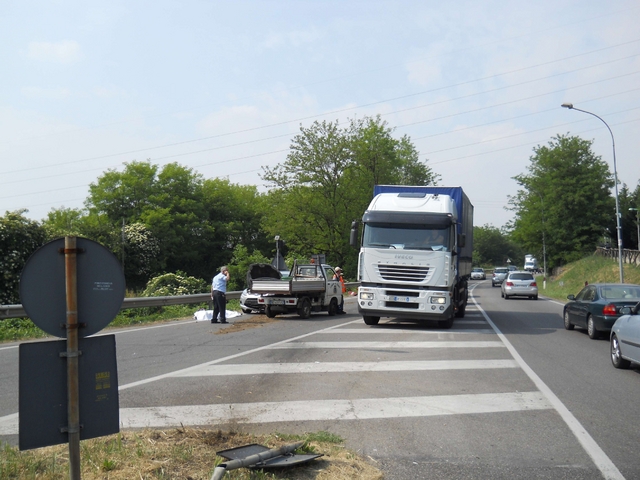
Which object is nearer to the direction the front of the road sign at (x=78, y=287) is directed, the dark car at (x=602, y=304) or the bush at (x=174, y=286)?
the bush

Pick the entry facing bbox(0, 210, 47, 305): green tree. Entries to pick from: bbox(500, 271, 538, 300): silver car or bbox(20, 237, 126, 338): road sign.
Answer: the road sign

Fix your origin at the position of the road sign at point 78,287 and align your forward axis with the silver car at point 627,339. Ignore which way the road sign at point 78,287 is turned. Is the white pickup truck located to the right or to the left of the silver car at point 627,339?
left

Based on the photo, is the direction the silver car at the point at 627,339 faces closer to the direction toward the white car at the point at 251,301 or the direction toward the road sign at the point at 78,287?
the white car

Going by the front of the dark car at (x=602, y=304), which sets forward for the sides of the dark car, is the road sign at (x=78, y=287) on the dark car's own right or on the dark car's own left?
on the dark car's own left

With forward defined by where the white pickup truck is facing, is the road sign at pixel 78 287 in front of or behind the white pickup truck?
behind

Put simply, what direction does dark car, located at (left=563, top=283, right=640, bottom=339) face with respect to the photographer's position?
facing away from the viewer and to the left of the viewer

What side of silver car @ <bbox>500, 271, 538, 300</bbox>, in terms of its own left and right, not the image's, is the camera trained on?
back

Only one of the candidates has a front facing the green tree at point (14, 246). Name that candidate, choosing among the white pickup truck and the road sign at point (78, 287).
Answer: the road sign

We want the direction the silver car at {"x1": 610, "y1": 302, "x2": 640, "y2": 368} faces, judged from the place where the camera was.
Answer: facing away from the viewer and to the left of the viewer

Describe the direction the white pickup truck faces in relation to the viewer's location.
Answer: facing away from the viewer and to the right of the viewer

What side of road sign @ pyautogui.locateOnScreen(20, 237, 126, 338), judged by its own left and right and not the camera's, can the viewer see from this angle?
back

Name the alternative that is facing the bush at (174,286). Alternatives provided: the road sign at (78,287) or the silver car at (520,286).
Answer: the road sign

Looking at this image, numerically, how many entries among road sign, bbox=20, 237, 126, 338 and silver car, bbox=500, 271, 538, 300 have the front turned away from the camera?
2
